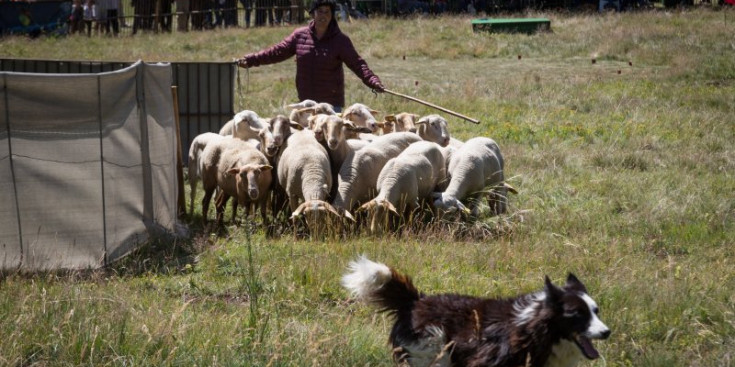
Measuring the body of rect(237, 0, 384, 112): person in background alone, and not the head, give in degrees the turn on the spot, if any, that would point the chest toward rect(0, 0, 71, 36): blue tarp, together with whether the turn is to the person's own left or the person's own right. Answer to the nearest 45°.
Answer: approximately 135° to the person's own right

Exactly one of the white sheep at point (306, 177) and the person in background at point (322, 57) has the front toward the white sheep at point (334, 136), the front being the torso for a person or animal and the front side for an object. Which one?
the person in background

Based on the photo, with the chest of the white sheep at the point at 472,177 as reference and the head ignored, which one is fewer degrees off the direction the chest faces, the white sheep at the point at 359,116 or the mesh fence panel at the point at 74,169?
the mesh fence panel

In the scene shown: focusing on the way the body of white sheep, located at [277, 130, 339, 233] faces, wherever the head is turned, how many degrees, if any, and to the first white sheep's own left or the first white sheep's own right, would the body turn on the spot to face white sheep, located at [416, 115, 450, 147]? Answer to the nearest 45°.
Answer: approximately 135° to the first white sheep's own left

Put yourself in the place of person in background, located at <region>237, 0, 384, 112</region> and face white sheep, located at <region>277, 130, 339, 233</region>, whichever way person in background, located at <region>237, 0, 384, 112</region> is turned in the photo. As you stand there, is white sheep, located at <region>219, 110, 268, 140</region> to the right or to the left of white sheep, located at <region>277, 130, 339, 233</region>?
right

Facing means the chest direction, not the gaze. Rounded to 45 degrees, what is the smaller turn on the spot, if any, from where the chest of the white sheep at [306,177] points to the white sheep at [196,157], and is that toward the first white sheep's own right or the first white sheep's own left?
approximately 135° to the first white sheep's own right

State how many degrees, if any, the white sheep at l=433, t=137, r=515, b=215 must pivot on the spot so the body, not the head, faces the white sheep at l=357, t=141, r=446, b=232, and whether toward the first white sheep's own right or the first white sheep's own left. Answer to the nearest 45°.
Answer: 0° — it already faces it

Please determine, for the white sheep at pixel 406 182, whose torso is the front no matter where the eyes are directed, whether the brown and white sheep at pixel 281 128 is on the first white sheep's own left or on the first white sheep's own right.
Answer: on the first white sheep's own right

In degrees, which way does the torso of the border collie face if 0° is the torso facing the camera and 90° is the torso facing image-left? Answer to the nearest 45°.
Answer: approximately 270°

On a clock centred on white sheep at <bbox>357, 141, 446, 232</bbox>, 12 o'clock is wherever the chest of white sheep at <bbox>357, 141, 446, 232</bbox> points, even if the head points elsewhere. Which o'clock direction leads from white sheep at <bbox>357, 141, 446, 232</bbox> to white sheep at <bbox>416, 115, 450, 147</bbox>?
white sheep at <bbox>416, 115, 450, 147</bbox> is roughly at 5 o'clock from white sheep at <bbox>357, 141, 446, 232</bbox>.

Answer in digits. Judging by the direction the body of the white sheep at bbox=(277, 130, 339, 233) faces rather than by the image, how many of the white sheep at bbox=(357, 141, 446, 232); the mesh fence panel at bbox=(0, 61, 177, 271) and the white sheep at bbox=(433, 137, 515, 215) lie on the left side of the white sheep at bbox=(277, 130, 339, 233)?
2

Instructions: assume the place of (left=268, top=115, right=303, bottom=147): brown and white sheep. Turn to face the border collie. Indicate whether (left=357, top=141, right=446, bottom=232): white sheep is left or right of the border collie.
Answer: left

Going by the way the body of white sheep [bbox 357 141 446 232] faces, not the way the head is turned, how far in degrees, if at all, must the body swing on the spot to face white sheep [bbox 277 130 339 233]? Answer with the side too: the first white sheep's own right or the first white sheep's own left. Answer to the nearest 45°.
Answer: approximately 45° to the first white sheep's own right

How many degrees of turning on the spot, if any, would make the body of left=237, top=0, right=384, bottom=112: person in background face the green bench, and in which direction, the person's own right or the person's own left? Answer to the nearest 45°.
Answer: approximately 180°
